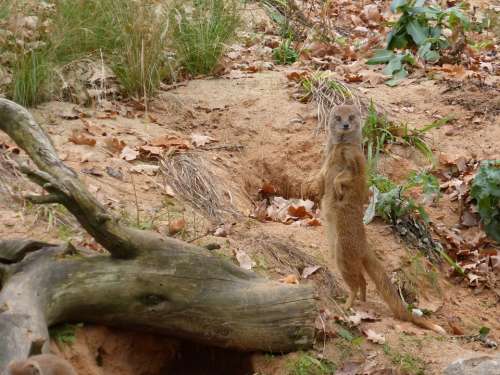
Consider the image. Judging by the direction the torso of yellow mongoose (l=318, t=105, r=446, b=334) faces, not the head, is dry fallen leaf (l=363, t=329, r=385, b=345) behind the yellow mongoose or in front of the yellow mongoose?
in front

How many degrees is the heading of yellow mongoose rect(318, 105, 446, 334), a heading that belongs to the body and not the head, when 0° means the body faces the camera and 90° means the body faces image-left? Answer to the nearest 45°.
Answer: approximately 0°

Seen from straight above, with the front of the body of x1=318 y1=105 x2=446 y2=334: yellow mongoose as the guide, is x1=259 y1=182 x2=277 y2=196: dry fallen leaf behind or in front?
behind

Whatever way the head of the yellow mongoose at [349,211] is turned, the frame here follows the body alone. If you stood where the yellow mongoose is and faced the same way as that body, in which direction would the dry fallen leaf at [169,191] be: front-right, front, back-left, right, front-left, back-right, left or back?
right

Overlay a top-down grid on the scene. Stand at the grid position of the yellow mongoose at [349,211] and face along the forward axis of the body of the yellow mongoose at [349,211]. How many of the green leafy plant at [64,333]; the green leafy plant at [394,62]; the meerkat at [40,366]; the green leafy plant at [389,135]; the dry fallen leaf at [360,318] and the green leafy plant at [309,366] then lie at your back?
2

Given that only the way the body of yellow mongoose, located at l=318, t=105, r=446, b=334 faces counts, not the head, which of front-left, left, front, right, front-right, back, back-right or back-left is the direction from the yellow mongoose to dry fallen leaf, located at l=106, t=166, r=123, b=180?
right

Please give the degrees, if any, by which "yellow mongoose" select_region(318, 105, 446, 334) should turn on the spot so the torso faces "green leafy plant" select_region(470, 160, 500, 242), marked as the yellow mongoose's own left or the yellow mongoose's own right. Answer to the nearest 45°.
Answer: approximately 135° to the yellow mongoose's own left

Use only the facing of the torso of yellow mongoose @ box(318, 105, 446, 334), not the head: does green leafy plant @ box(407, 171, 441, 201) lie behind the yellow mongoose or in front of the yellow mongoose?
behind

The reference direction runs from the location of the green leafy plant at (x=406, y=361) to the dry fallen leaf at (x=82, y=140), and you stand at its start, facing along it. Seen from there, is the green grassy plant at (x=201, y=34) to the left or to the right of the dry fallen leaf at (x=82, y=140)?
right

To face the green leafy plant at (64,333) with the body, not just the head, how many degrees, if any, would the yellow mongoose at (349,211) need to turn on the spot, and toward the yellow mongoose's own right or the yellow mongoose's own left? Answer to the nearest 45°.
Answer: approximately 45° to the yellow mongoose's own right

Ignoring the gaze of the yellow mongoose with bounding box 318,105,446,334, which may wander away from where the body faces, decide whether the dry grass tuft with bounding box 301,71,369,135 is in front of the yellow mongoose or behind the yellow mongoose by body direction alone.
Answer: behind

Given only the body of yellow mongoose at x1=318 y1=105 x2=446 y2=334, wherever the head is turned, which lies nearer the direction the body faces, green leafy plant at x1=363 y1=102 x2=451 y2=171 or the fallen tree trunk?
the fallen tree trunk

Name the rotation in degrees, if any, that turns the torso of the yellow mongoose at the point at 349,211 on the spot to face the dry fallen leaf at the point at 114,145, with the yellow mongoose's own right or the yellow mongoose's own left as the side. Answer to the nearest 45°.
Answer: approximately 90° to the yellow mongoose's own right
